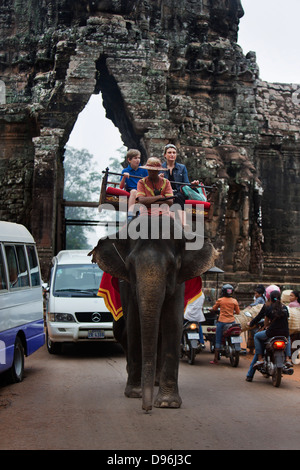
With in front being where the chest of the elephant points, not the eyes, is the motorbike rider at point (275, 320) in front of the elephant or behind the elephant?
behind

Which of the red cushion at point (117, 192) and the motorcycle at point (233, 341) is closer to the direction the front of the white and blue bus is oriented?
the red cushion

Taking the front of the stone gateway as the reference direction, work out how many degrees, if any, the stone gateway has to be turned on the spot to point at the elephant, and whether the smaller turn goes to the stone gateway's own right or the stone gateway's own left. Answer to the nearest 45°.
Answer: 0° — it already faces it

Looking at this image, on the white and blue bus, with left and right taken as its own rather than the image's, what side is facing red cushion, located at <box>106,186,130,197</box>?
left

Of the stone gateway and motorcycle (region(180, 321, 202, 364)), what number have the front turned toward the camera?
1

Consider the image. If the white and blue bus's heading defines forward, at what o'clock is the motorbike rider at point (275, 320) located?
The motorbike rider is roughly at 8 o'clock from the white and blue bus.

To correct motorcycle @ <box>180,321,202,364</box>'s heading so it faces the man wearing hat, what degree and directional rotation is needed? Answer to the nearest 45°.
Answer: approximately 180°

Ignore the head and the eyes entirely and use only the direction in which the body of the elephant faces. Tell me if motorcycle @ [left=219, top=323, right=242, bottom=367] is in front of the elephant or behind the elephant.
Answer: behind

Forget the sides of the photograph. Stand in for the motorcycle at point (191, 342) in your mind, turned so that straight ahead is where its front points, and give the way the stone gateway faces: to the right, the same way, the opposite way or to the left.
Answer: the opposite way

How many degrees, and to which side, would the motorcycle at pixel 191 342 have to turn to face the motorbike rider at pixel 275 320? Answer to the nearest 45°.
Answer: approximately 135° to its right
